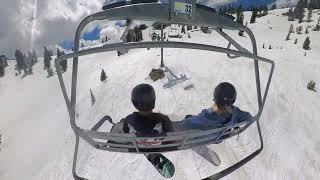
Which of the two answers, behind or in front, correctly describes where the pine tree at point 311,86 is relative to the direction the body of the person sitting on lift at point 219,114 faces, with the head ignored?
in front

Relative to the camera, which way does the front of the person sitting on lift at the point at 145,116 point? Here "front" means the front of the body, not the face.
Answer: away from the camera

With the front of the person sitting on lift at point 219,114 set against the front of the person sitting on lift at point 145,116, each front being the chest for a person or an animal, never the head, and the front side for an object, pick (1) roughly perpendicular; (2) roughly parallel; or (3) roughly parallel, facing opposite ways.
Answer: roughly parallel

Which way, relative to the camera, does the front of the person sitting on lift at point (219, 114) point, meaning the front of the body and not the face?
away from the camera

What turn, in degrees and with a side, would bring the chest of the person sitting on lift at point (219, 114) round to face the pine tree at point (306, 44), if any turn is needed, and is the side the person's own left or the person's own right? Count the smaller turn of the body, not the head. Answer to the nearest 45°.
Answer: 0° — they already face it

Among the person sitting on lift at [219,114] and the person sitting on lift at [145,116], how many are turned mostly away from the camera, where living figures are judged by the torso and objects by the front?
2

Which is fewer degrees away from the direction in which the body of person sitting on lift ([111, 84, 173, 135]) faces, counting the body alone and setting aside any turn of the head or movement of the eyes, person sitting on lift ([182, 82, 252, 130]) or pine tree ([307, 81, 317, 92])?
the pine tree

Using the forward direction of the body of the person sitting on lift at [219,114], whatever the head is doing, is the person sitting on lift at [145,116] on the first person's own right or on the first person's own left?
on the first person's own left

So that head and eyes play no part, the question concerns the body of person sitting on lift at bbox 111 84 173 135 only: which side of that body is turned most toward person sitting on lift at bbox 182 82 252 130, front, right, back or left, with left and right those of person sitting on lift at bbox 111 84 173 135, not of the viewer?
right

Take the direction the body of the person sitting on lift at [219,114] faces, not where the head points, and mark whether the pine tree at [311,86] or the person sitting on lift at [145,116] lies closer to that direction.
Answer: the pine tree

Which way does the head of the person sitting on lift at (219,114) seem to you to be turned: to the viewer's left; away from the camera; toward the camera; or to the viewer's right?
away from the camera

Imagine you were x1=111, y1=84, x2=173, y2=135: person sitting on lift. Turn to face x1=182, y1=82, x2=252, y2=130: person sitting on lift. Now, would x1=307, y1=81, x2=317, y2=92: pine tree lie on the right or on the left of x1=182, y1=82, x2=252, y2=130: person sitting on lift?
left
